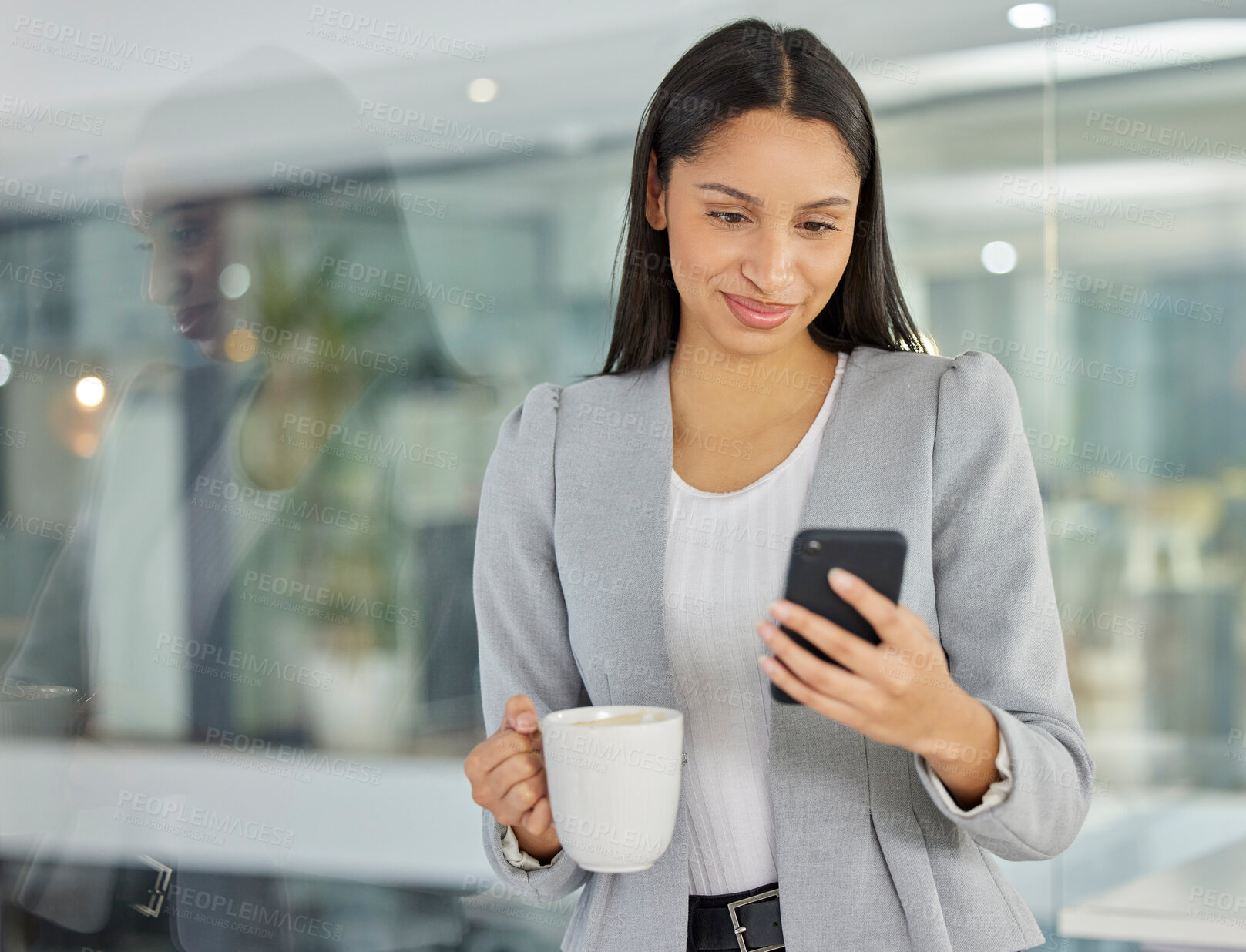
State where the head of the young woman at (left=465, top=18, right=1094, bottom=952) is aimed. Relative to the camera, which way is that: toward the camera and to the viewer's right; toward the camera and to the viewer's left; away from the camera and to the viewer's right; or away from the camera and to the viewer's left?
toward the camera and to the viewer's right

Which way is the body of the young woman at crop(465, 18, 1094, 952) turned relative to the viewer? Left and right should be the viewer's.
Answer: facing the viewer
